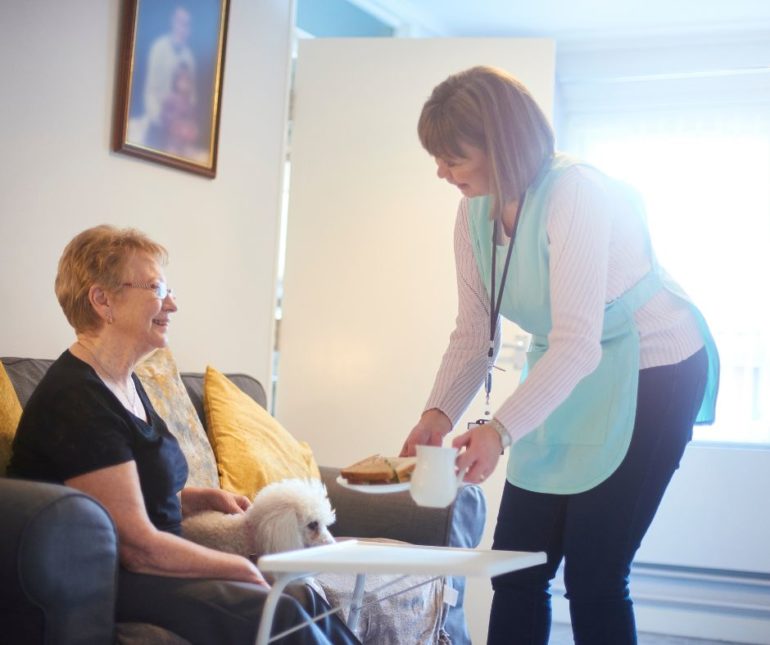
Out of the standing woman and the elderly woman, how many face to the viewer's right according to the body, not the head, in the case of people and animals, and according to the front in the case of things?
1

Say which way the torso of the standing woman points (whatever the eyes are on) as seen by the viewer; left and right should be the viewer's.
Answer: facing the viewer and to the left of the viewer

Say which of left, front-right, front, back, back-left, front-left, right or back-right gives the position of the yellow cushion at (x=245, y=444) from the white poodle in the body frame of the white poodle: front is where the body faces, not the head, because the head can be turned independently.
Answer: left

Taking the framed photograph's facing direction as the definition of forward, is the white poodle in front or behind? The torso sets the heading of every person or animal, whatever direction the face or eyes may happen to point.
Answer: in front

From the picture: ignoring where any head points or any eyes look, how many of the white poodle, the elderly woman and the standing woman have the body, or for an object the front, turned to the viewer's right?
2

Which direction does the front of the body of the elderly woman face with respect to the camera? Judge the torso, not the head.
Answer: to the viewer's right

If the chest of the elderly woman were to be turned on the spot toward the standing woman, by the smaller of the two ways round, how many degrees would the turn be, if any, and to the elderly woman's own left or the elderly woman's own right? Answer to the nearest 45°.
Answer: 0° — they already face them

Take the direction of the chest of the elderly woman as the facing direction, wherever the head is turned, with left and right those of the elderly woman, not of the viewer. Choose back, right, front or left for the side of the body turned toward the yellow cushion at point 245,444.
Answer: left

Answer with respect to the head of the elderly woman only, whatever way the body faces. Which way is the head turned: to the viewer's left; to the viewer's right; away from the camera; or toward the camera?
to the viewer's right

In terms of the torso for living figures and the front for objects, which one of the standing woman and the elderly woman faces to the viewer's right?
the elderly woman

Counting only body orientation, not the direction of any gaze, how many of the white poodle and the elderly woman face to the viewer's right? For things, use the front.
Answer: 2

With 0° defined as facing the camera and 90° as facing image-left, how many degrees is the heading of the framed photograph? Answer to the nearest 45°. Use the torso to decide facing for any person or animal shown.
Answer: approximately 315°

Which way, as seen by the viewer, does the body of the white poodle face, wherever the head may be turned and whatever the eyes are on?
to the viewer's right

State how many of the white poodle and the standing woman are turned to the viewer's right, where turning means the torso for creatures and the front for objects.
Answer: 1

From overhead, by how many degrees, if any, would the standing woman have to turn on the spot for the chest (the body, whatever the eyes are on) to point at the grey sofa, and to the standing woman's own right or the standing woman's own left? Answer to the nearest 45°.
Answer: approximately 45° to the standing woman's own right

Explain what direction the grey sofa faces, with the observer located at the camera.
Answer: facing the viewer and to the right of the viewer
